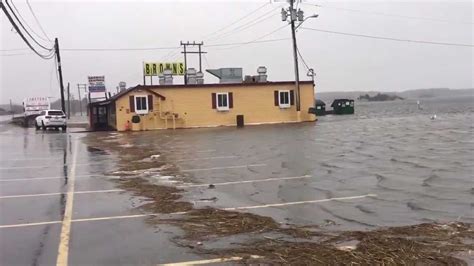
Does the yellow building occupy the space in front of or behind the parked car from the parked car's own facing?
behind

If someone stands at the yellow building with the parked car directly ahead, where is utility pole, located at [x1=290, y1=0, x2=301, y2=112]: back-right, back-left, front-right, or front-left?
back-right
